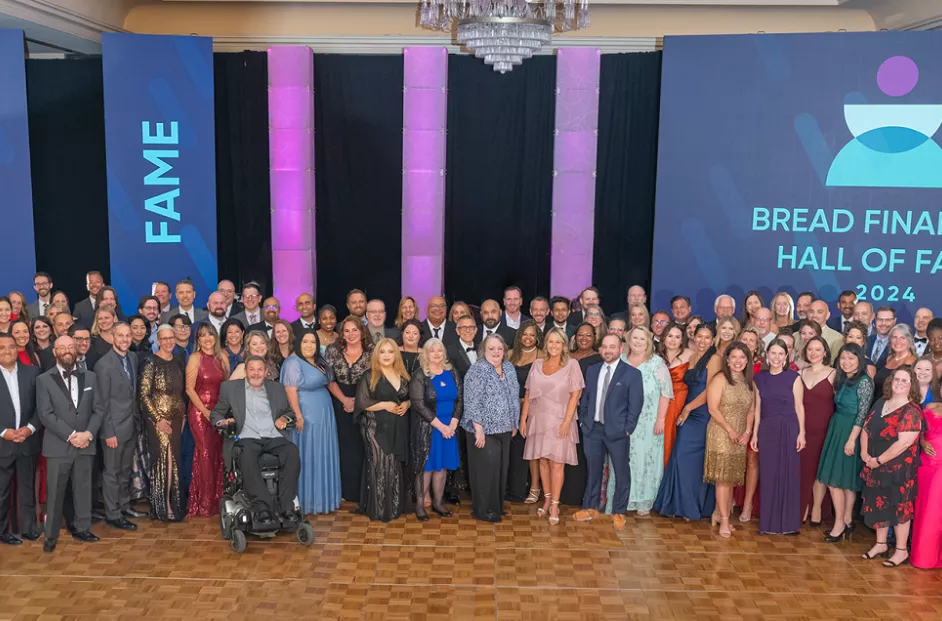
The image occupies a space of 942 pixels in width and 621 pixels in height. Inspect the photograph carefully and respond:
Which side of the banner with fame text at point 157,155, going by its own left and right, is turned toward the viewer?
front

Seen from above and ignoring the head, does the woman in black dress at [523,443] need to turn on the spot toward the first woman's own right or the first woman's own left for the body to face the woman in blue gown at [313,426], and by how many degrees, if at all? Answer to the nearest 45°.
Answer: approximately 90° to the first woman's own right

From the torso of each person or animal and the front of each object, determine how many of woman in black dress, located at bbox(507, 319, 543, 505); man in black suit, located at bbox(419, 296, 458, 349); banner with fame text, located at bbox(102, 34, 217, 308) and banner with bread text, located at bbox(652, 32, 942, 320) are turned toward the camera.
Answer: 4

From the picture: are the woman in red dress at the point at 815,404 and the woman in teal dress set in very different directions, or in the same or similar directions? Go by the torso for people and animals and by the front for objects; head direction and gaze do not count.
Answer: same or similar directions

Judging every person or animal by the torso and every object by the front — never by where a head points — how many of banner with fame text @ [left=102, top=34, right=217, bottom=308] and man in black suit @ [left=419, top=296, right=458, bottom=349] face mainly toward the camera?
2

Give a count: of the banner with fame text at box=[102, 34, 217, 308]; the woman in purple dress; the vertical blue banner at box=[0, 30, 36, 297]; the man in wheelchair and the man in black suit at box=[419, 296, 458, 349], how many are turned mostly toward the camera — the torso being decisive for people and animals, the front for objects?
5

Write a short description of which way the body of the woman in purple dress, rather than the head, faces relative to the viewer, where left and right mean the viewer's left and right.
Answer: facing the viewer

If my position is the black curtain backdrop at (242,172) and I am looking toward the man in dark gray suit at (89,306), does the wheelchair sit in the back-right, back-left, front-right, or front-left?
front-left

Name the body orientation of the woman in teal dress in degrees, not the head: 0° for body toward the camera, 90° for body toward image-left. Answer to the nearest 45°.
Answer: approximately 45°

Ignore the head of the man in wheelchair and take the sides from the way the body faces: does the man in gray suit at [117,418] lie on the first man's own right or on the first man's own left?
on the first man's own right

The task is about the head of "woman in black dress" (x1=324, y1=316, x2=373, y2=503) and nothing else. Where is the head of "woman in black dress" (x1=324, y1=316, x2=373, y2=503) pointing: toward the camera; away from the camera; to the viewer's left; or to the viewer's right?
toward the camera

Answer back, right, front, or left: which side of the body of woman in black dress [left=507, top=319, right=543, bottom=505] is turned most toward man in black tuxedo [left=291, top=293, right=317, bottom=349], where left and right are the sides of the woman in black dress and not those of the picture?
right

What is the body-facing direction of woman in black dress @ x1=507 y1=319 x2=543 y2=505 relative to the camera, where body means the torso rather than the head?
toward the camera

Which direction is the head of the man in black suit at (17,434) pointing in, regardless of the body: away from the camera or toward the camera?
toward the camera

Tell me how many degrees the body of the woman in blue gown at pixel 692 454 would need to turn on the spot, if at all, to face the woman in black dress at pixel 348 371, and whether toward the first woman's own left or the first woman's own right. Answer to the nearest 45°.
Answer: approximately 45° to the first woman's own right

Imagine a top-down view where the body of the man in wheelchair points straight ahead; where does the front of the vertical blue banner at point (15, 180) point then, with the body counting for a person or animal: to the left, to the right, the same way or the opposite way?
the same way

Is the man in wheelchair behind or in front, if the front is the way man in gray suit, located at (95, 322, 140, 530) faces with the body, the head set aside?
in front

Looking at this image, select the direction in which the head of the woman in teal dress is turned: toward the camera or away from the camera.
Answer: toward the camera
